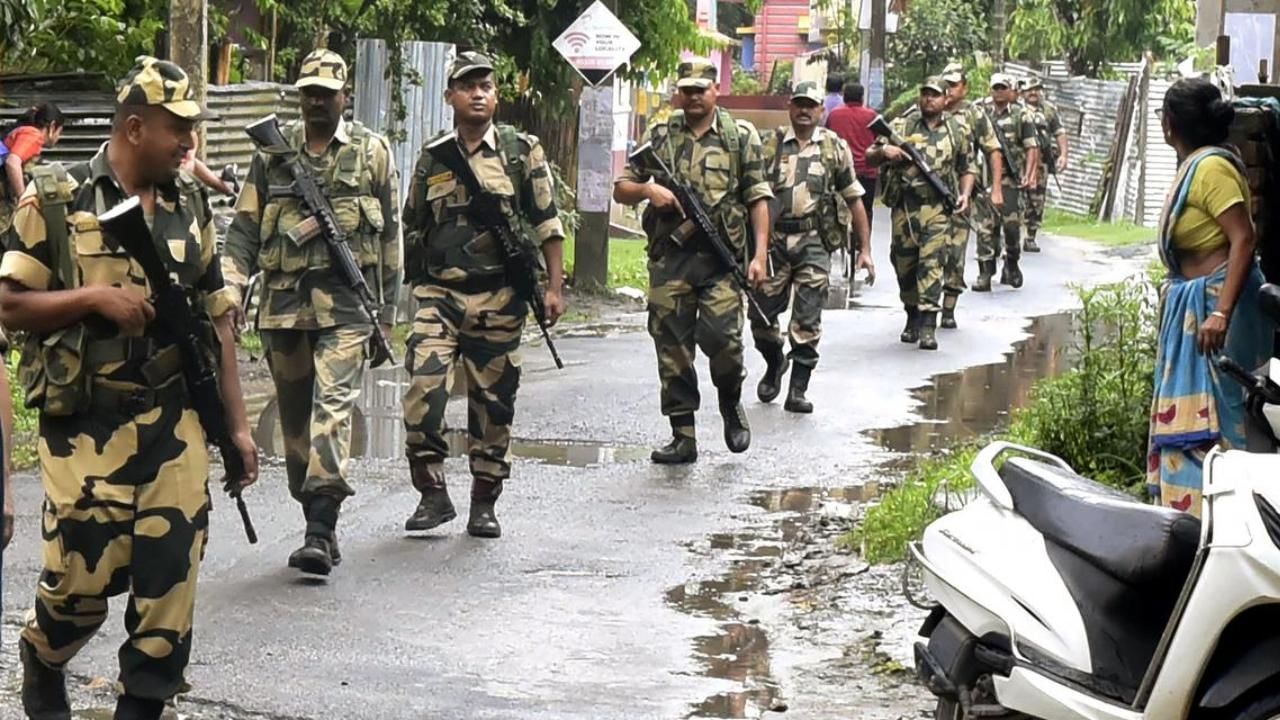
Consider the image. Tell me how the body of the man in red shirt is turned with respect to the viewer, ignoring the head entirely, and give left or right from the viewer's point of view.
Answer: facing away from the viewer

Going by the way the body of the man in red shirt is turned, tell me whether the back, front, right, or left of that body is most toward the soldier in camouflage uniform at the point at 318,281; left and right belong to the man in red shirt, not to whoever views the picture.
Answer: back

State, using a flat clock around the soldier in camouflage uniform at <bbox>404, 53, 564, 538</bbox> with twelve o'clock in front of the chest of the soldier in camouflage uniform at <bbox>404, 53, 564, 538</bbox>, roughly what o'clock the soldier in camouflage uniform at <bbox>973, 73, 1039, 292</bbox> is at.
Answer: the soldier in camouflage uniform at <bbox>973, 73, 1039, 292</bbox> is roughly at 7 o'clock from the soldier in camouflage uniform at <bbox>404, 53, 564, 538</bbox>.

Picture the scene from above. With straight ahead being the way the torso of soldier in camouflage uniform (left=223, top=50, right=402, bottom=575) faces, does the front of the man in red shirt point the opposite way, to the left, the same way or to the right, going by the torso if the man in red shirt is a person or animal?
the opposite way

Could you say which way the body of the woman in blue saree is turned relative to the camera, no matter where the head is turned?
to the viewer's left

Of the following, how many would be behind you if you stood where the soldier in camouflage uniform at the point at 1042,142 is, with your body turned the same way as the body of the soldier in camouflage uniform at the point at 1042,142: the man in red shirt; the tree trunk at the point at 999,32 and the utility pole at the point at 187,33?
1

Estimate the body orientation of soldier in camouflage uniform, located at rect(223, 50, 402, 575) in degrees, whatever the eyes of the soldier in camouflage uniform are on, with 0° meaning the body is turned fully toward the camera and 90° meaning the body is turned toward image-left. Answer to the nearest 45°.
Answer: approximately 0°

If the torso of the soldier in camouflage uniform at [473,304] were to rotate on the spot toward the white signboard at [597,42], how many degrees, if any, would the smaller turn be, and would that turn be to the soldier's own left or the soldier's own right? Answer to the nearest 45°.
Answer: approximately 180°

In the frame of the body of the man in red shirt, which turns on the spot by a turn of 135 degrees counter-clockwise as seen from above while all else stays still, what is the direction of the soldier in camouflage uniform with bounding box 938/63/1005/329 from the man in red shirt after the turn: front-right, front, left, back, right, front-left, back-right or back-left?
front-left

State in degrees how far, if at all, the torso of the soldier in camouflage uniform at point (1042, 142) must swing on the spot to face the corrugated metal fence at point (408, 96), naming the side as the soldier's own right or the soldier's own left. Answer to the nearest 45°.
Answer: approximately 45° to the soldier's own right

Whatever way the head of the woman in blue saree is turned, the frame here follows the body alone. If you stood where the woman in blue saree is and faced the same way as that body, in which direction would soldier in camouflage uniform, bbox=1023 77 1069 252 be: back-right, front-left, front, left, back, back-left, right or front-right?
right
